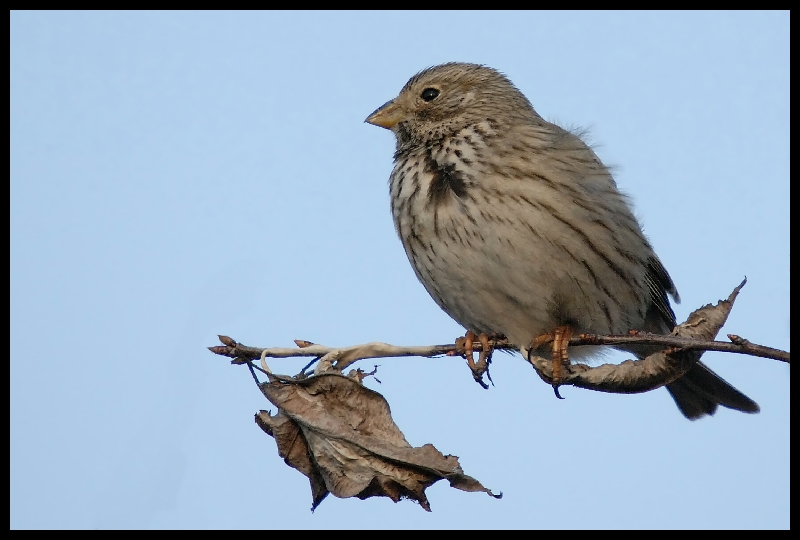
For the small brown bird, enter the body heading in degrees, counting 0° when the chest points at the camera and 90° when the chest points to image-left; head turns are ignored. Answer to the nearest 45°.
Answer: approximately 45°

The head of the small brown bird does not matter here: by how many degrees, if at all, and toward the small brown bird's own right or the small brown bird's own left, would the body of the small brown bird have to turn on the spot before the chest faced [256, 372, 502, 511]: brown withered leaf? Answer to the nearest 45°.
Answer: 0° — it already faces it
